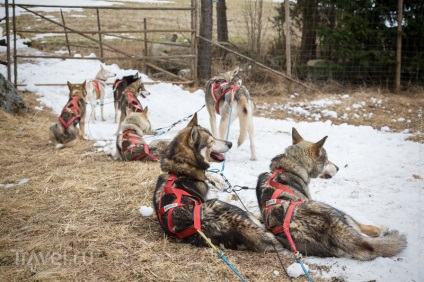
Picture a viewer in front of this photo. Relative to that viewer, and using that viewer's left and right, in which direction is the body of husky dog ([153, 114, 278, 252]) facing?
facing away from the viewer and to the left of the viewer

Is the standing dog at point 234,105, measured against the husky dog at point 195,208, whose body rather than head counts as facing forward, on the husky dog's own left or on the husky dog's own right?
on the husky dog's own right

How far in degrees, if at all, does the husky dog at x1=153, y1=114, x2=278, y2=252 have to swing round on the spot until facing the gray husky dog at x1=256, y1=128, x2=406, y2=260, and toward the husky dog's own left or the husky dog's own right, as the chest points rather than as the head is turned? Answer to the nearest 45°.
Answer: approximately 135° to the husky dog's own right

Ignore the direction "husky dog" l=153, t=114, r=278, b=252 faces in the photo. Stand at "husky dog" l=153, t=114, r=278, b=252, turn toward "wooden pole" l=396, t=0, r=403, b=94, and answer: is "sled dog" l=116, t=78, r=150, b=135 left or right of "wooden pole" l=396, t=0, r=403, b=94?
left

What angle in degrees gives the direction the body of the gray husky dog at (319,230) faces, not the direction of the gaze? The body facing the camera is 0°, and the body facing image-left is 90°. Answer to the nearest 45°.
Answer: approximately 135°
